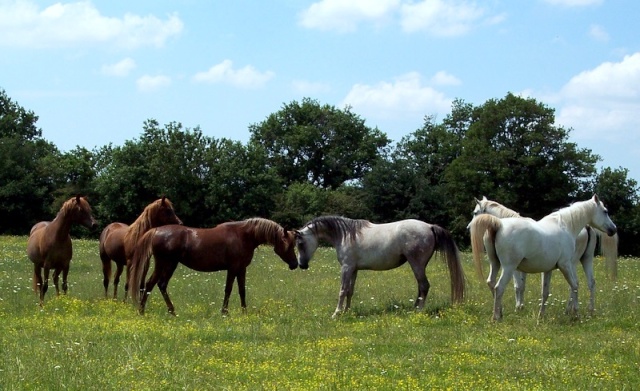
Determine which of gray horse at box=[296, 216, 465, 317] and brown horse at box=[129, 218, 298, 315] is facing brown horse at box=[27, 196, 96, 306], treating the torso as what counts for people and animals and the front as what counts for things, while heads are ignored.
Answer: the gray horse

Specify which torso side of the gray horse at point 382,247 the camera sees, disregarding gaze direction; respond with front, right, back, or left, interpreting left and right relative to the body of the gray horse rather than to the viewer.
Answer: left

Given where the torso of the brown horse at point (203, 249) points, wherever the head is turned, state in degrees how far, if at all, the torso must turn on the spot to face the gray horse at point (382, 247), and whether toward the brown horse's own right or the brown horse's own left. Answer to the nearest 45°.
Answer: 0° — it already faces it

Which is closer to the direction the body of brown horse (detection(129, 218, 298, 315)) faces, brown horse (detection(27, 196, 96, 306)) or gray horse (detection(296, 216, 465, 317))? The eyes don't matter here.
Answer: the gray horse

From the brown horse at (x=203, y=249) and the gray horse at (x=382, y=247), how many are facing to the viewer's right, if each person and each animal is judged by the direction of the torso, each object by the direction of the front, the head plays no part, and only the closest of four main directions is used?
1

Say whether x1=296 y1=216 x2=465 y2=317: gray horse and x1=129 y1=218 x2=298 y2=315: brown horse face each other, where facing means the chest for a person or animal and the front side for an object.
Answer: yes

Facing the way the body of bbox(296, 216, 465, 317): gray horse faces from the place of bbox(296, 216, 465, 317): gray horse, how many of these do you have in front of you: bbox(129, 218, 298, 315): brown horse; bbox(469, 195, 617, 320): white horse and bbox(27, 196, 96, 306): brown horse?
2

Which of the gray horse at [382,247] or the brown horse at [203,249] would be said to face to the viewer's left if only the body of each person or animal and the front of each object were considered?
the gray horse

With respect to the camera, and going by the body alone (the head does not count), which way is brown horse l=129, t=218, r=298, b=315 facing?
to the viewer's right

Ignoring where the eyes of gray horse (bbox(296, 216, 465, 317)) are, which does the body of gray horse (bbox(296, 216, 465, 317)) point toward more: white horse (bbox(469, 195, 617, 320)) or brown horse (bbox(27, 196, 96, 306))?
the brown horse

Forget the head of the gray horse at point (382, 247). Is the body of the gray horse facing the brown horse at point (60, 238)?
yes

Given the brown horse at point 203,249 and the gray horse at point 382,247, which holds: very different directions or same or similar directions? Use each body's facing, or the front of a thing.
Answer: very different directions

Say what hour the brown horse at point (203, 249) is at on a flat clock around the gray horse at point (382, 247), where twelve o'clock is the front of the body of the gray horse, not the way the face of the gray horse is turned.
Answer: The brown horse is roughly at 12 o'clock from the gray horse.
